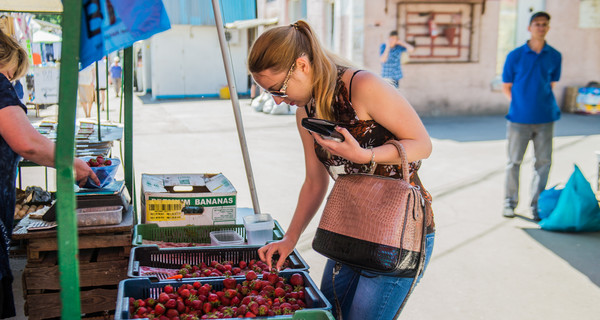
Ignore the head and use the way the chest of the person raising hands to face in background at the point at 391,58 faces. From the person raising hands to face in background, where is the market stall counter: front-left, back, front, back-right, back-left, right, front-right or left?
front

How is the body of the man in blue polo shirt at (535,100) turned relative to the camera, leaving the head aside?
toward the camera

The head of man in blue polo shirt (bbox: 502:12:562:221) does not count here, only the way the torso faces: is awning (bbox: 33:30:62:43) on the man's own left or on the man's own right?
on the man's own right

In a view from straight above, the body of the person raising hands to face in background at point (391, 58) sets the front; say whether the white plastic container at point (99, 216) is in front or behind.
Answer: in front

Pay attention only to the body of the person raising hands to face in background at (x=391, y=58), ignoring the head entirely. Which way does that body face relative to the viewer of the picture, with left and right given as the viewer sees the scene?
facing the viewer

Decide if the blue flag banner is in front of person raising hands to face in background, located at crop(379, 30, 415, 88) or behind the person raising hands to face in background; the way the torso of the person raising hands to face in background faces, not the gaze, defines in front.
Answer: in front

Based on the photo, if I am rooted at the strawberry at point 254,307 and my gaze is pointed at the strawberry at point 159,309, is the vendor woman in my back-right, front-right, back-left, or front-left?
front-right

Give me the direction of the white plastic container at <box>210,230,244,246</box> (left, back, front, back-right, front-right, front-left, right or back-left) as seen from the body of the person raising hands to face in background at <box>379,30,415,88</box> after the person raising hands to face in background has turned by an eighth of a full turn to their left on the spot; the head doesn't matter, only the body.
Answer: front-right

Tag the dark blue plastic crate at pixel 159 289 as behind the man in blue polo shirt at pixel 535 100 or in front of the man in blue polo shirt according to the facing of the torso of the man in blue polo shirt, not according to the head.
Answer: in front

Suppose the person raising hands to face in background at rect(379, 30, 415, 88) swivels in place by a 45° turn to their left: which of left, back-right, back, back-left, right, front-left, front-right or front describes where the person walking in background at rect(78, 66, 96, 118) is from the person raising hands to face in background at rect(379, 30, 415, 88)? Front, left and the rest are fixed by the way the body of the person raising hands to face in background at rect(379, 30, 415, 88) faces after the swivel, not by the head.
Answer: back-right

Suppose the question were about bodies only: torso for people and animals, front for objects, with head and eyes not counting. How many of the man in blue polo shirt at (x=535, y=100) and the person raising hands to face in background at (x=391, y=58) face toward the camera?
2

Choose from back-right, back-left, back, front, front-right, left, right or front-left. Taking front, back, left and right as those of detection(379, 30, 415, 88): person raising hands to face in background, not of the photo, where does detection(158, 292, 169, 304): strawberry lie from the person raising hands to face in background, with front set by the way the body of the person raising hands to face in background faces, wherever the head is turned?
front

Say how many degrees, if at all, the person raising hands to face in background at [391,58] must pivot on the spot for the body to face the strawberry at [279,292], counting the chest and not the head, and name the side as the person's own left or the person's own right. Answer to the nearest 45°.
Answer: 0° — they already face it

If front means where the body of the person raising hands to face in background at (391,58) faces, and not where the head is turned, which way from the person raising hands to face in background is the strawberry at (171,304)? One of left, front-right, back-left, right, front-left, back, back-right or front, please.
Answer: front
